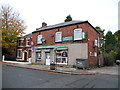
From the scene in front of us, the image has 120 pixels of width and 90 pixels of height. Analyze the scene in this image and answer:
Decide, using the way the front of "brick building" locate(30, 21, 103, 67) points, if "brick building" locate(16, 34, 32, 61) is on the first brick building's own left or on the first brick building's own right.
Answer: on the first brick building's own right

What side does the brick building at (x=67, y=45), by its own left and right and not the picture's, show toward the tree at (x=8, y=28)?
right

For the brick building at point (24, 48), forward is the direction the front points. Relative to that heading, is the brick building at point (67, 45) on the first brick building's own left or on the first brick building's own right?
on the first brick building's own left

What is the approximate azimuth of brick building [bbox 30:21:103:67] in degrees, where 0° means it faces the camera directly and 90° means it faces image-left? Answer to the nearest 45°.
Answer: approximately 45°

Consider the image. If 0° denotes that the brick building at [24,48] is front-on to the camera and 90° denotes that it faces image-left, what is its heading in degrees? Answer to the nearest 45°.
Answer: approximately 45°

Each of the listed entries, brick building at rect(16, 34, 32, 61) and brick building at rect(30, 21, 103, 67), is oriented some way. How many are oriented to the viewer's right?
0
